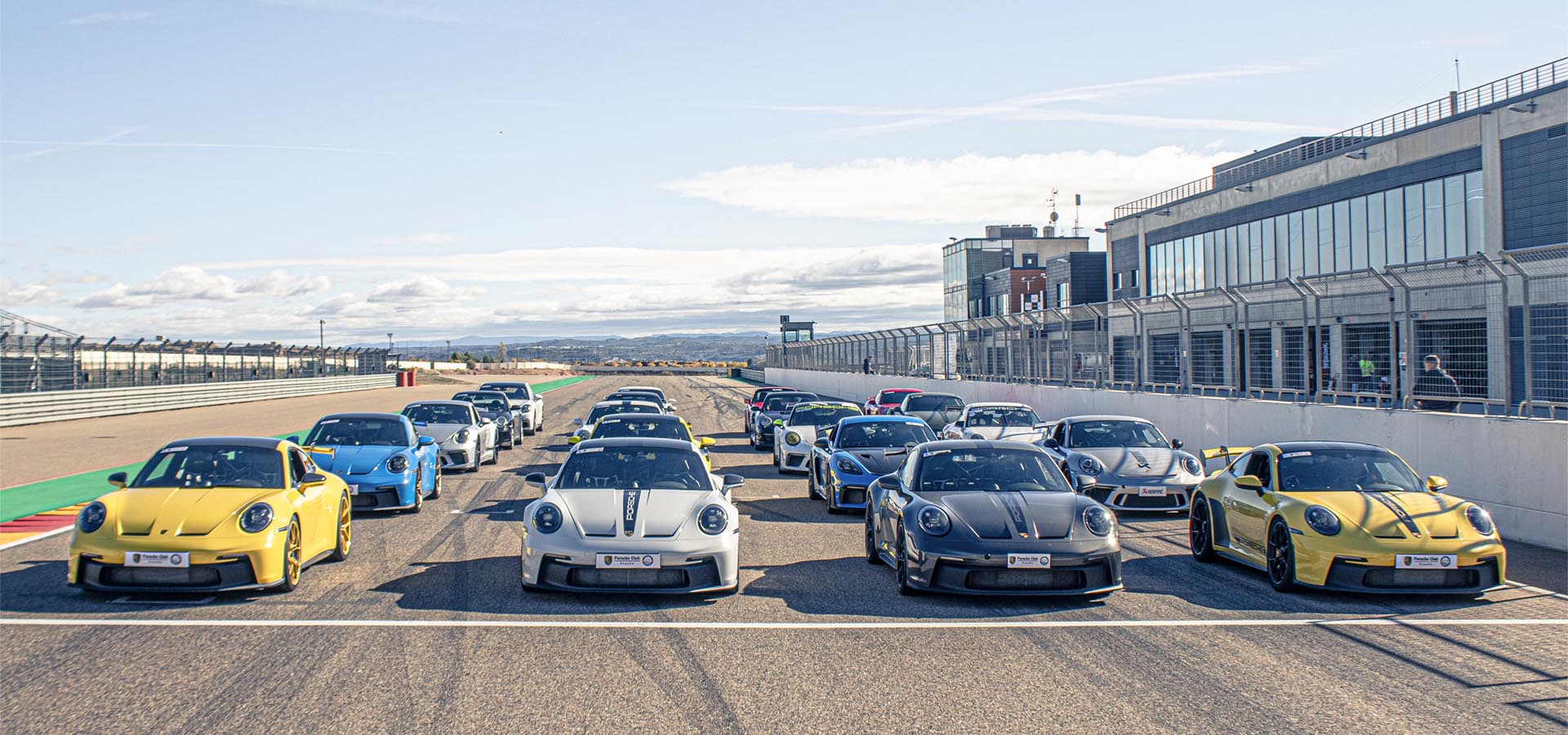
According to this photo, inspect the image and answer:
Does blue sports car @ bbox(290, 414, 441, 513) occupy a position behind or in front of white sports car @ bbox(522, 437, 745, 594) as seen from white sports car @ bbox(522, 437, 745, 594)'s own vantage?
behind

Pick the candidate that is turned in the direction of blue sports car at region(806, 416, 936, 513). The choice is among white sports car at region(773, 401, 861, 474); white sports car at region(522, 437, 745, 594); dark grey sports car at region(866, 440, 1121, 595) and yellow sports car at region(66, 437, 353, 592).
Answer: the white sports car at region(773, 401, 861, 474)

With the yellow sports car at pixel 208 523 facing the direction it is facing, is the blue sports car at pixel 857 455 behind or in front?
behind

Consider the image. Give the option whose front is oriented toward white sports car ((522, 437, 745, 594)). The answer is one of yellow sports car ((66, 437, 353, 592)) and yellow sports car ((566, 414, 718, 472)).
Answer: yellow sports car ((566, 414, 718, 472))

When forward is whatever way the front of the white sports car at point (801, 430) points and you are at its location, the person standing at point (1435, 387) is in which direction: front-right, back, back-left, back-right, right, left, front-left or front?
front-left

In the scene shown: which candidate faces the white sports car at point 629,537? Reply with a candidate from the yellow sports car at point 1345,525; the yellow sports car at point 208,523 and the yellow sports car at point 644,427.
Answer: the yellow sports car at point 644,427

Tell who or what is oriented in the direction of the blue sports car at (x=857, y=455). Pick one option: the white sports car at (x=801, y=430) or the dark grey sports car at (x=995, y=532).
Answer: the white sports car

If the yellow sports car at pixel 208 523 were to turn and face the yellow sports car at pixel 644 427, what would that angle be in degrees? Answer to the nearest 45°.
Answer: approximately 180°

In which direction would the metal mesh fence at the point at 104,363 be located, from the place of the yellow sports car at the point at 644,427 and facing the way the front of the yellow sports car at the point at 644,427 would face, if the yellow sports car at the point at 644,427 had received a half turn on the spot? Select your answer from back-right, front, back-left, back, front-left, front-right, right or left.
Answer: front-left

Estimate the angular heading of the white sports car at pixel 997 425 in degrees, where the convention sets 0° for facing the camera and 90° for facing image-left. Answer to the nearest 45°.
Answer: approximately 0°

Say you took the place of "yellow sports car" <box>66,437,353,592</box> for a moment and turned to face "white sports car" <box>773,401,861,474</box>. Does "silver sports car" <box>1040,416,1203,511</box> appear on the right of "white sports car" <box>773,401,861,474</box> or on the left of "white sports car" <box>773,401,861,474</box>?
right

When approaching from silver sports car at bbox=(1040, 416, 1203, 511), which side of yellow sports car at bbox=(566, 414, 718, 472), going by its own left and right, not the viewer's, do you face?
left

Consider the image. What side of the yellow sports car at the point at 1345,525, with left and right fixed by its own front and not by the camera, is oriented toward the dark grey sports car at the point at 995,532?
right

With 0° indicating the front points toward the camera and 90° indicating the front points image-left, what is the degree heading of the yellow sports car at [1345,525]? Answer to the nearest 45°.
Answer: approximately 315°

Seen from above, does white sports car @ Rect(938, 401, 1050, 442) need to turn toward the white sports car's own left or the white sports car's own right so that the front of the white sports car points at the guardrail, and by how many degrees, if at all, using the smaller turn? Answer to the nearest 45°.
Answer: approximately 135° to the white sports car's own right

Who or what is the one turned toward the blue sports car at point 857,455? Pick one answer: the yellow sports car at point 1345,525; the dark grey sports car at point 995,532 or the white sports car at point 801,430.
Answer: the white sports car
